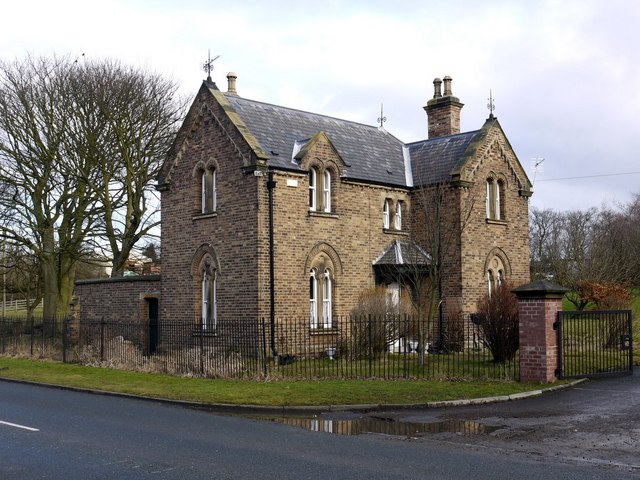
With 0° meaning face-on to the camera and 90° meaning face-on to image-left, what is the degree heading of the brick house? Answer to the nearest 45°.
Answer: approximately 315°

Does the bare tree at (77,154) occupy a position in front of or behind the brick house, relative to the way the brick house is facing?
behind

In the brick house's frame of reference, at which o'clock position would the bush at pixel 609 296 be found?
The bush is roughly at 10 o'clock from the brick house.

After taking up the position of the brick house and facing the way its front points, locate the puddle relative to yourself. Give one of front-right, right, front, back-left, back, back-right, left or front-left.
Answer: front-right
